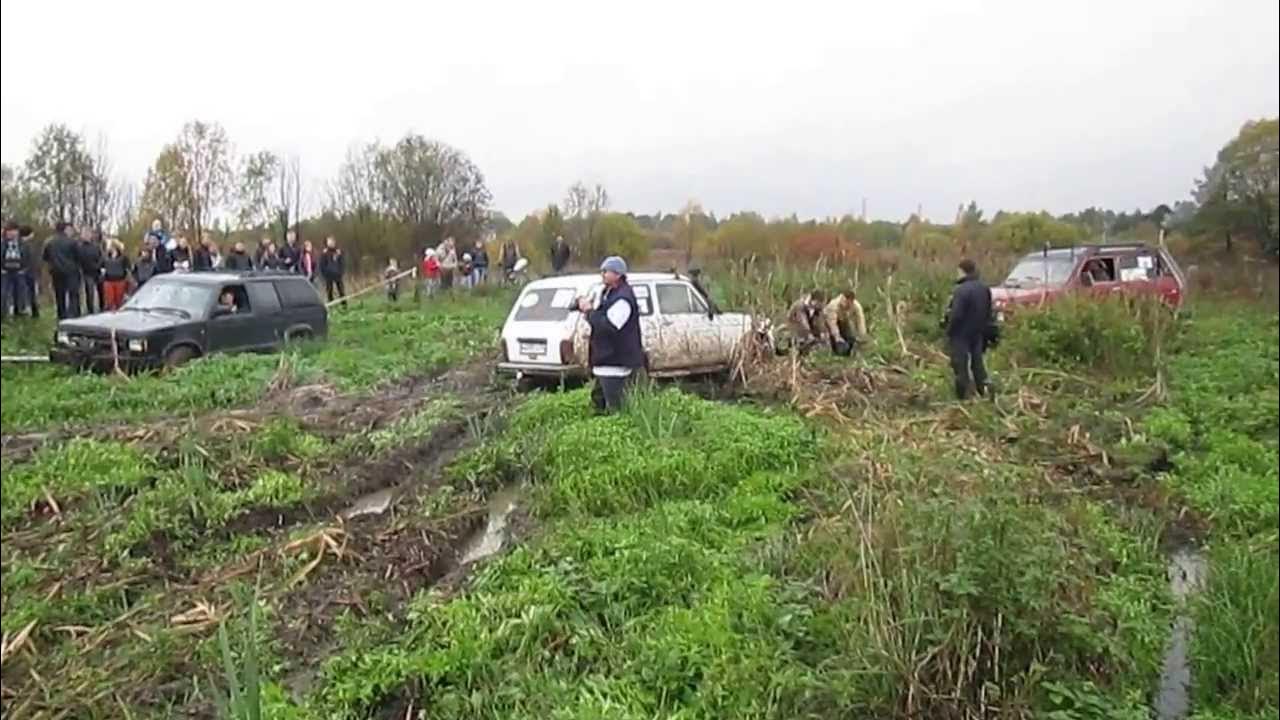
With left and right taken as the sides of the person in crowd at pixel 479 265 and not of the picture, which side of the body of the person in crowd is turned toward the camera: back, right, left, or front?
front

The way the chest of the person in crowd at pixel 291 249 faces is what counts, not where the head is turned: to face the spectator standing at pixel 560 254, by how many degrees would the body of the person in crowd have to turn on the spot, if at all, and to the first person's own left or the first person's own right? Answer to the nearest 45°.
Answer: approximately 135° to the first person's own left

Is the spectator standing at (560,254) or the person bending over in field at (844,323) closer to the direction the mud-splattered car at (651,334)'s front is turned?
the person bending over in field

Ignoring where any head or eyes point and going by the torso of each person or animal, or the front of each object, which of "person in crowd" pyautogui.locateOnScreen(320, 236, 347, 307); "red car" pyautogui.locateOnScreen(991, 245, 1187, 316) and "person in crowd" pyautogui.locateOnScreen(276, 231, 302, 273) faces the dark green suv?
the red car

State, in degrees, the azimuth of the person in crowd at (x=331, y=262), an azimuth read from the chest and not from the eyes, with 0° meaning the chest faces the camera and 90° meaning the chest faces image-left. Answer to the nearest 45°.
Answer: approximately 0°

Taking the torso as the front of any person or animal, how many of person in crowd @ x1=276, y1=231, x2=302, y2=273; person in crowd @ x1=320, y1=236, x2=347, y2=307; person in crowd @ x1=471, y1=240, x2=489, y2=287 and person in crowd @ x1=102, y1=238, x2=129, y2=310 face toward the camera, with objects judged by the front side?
4

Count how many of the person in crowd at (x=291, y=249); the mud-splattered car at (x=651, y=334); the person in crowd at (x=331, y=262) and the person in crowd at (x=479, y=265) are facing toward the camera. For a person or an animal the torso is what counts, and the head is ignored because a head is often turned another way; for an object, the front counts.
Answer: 3

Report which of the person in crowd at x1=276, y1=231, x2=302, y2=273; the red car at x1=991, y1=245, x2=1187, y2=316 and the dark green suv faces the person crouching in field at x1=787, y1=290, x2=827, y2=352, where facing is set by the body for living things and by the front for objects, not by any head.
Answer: the red car

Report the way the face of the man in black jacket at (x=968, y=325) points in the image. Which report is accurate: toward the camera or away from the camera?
away from the camera

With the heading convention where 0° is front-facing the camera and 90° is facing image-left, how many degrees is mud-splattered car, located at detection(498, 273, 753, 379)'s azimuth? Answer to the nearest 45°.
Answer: approximately 225°

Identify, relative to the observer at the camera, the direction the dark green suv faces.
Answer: facing the viewer and to the left of the viewer

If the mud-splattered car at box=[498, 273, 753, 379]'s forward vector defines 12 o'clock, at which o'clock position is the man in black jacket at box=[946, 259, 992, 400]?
The man in black jacket is roughly at 2 o'clock from the mud-splattered car.

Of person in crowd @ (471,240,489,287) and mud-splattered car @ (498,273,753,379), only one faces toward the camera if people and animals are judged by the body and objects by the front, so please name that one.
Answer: the person in crowd

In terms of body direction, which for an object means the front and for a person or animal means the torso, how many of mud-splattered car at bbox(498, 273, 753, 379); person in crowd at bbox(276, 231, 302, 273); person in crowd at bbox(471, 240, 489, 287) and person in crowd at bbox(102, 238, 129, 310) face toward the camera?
3

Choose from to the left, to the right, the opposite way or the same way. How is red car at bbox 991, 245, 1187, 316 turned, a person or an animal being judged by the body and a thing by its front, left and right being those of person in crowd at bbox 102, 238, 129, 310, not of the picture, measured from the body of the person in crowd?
to the right

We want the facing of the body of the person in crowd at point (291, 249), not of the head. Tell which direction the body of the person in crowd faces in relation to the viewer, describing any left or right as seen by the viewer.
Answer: facing the viewer

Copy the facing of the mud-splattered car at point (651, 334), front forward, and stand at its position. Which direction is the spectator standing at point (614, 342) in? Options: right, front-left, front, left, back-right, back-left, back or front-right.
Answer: back-right
